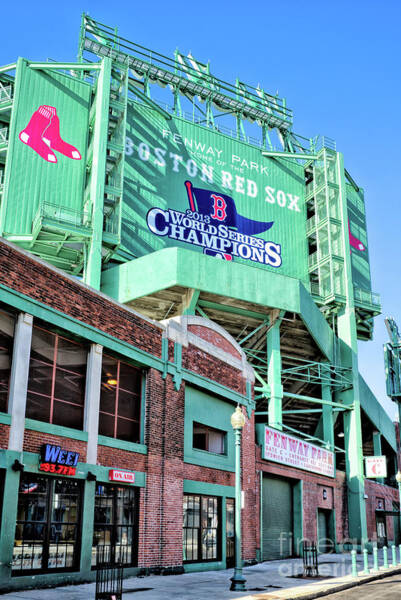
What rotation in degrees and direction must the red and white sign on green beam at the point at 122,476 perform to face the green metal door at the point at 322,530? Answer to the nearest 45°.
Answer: approximately 90° to its left

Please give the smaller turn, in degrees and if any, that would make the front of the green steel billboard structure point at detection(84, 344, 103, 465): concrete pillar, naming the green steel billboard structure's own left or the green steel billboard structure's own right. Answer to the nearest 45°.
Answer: approximately 45° to the green steel billboard structure's own right

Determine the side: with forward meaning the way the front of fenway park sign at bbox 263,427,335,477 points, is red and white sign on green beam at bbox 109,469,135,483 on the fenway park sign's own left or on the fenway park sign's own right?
on the fenway park sign's own right

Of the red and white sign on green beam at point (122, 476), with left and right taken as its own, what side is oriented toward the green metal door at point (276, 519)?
left
